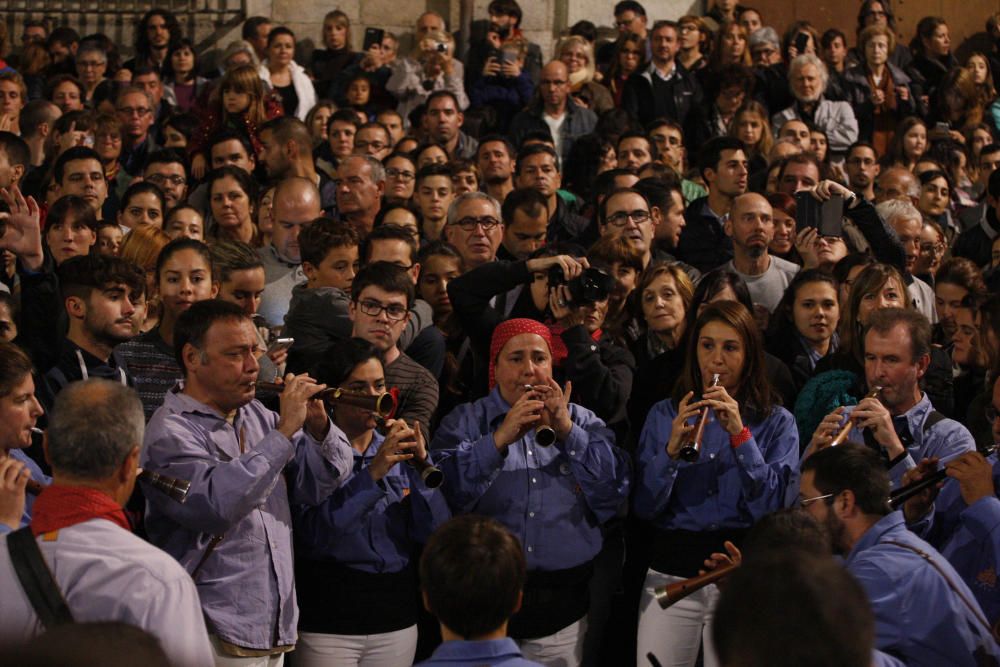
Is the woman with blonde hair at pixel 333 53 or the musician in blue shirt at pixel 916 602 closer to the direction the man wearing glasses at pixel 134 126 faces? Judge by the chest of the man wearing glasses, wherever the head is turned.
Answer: the musician in blue shirt

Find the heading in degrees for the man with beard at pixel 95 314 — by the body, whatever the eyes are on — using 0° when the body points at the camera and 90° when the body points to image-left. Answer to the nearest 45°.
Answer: approximately 315°

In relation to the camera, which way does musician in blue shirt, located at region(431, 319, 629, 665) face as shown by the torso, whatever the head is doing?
toward the camera

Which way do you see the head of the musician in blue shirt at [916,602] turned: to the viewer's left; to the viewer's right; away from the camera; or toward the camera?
to the viewer's left

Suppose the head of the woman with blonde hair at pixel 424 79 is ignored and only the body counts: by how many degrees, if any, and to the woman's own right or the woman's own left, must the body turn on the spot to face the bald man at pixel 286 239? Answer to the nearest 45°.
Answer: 0° — they already face them

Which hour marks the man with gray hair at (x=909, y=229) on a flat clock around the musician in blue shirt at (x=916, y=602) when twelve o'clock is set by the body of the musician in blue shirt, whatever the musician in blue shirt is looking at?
The man with gray hair is roughly at 3 o'clock from the musician in blue shirt.

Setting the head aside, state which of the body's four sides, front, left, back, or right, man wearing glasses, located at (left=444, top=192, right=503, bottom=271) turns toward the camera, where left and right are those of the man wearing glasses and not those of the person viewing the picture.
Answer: front

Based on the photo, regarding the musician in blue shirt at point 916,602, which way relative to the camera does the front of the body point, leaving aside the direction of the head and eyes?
to the viewer's left

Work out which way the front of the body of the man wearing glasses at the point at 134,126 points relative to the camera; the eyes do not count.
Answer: toward the camera

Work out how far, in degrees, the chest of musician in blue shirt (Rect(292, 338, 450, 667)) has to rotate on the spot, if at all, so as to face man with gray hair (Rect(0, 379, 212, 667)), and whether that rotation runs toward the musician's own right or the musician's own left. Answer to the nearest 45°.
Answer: approximately 90° to the musician's own right

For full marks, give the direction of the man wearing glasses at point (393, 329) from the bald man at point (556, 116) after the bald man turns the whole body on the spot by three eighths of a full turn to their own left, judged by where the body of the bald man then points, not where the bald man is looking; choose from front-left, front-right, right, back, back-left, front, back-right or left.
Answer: back-right

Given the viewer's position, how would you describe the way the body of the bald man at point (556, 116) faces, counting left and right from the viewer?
facing the viewer

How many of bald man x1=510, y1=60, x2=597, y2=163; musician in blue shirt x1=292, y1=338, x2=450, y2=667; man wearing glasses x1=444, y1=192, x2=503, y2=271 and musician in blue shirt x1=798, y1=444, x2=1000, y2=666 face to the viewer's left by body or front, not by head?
1
